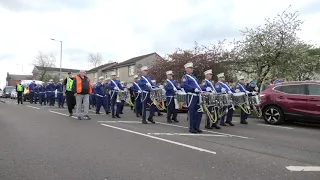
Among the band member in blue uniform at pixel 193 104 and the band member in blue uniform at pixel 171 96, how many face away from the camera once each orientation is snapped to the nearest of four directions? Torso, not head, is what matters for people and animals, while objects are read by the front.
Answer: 0

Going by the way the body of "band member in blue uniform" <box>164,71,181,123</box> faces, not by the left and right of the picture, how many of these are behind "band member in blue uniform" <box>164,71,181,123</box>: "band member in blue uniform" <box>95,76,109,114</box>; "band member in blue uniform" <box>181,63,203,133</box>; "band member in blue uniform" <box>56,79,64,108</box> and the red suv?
2

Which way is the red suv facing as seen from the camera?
to the viewer's right

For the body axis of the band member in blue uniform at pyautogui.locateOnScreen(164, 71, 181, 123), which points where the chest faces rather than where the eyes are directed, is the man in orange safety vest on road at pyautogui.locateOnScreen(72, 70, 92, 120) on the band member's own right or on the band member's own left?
on the band member's own right

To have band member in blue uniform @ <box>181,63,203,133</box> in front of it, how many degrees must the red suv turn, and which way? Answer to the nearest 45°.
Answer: approximately 135° to its right

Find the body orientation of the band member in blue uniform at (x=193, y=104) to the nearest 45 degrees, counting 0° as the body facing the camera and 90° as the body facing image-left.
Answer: approximately 315°

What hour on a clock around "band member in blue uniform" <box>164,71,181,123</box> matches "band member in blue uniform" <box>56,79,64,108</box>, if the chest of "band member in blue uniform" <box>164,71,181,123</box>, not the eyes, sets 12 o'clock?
"band member in blue uniform" <box>56,79,64,108</box> is roughly at 6 o'clock from "band member in blue uniform" <box>164,71,181,123</box>.

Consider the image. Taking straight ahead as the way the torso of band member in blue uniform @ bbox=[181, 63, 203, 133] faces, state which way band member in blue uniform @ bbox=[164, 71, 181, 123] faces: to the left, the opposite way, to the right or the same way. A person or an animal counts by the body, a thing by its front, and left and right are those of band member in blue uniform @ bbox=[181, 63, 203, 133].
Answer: the same way
